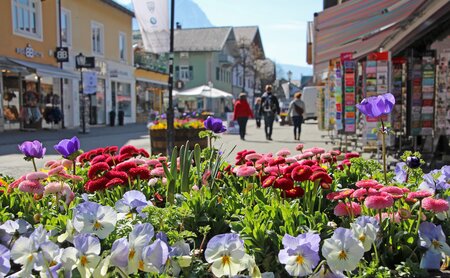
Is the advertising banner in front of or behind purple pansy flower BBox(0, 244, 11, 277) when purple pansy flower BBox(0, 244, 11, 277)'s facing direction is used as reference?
behind

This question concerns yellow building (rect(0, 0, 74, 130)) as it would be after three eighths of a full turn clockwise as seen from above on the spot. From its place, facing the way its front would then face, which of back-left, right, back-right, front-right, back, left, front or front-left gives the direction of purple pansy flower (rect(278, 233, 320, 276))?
left

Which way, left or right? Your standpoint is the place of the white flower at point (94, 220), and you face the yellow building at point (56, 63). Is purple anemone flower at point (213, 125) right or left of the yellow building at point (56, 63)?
right

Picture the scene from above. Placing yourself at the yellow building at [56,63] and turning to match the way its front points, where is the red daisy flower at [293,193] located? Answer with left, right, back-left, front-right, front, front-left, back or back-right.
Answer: front-right

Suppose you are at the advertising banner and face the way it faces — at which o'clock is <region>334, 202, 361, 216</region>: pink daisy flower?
The pink daisy flower is roughly at 12 o'clock from the advertising banner.
